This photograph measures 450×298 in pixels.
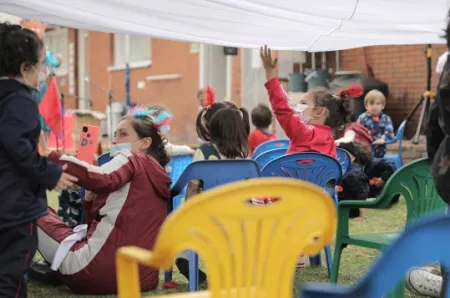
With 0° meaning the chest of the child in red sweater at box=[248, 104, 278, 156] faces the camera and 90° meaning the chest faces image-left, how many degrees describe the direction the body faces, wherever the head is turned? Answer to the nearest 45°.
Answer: approximately 180°

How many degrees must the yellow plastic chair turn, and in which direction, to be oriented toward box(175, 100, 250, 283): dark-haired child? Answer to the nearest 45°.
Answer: approximately 45° to its right

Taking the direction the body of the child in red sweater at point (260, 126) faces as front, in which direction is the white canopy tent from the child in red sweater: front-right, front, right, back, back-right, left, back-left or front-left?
back

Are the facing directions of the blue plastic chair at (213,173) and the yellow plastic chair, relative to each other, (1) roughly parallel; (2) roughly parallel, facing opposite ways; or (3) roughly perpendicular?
roughly parallel

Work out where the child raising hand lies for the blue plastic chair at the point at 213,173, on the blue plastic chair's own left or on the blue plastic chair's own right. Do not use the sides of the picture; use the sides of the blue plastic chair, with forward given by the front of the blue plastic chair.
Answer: on the blue plastic chair's own right

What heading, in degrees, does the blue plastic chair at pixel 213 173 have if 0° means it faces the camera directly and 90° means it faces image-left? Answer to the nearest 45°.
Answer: approximately 135°

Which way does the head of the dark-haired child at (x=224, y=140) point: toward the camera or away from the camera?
away from the camera

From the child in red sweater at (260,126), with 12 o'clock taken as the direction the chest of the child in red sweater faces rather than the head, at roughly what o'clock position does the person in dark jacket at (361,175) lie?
The person in dark jacket is roughly at 4 o'clock from the child in red sweater.

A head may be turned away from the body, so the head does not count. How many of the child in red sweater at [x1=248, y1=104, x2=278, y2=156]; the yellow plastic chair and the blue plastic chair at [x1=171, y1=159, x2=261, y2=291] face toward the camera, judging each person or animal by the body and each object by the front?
0

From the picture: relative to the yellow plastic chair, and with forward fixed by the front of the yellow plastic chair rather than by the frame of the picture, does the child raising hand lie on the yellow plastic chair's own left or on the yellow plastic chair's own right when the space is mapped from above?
on the yellow plastic chair's own right

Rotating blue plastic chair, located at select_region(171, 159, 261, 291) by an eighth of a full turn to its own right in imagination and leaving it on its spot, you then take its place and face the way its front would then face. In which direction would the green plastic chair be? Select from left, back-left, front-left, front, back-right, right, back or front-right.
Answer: right

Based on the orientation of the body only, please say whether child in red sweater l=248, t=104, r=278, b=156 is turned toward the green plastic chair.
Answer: no

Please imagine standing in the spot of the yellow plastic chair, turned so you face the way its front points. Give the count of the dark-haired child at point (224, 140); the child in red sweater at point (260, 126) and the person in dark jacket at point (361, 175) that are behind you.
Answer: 0

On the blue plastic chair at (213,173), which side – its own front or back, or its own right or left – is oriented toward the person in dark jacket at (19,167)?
left

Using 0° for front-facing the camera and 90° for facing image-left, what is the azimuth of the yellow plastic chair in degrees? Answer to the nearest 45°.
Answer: approximately 135°

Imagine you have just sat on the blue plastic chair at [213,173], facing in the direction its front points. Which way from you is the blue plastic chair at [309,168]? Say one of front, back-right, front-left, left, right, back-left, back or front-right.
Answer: right

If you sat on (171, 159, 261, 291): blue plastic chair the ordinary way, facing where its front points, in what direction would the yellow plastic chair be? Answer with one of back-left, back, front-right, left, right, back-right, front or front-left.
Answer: back-left

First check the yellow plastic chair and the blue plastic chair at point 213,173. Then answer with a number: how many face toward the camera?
0

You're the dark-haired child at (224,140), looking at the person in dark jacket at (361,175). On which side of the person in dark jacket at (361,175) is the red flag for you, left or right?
left
